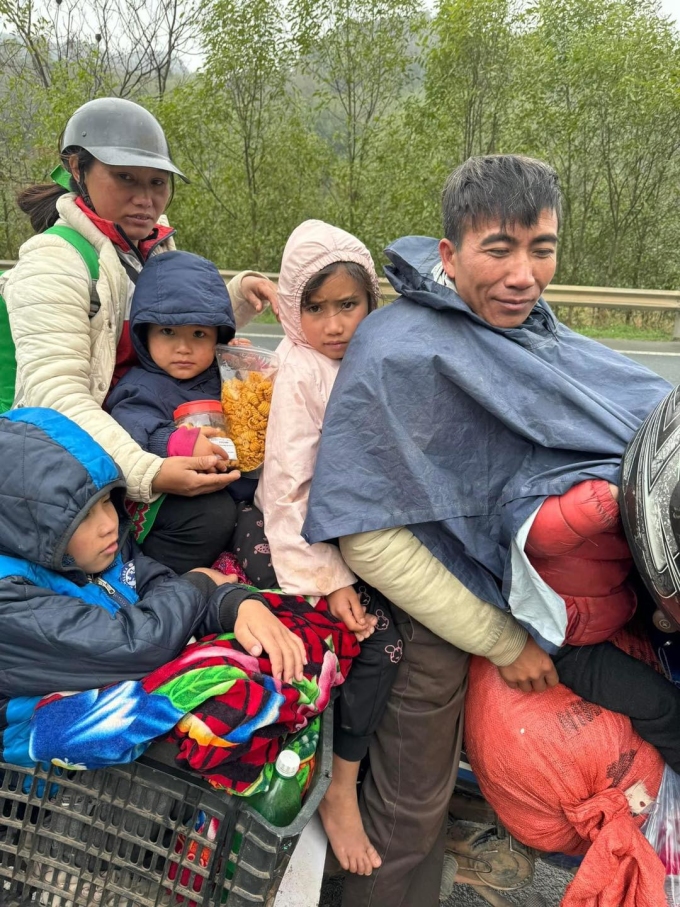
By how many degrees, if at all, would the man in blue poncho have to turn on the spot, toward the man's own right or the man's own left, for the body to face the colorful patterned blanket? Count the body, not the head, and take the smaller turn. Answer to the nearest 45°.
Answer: approximately 90° to the man's own right

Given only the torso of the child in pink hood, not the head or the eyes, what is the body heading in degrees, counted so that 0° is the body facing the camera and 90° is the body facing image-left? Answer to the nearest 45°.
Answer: approximately 315°

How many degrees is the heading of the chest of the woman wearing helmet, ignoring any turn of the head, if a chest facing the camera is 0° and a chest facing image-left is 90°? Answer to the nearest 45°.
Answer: approximately 315°

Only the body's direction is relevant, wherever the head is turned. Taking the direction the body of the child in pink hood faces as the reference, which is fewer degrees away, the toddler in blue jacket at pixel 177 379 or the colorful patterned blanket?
the colorful patterned blanket
